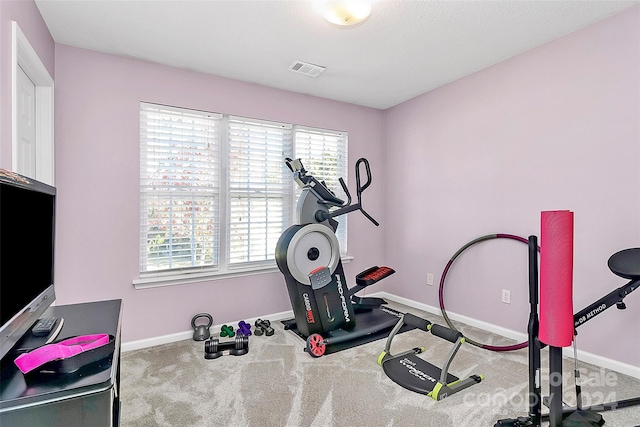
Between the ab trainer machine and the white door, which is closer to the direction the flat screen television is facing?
the ab trainer machine

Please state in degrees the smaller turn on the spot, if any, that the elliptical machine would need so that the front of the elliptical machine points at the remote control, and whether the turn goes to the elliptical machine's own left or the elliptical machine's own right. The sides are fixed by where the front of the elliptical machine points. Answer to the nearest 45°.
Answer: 0° — it already faces it

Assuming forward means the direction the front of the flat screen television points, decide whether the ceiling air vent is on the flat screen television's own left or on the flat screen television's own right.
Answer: on the flat screen television's own left

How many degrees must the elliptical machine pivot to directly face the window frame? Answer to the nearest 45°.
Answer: approximately 45° to its right

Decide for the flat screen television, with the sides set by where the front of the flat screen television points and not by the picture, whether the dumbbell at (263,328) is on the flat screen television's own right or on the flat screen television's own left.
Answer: on the flat screen television's own left

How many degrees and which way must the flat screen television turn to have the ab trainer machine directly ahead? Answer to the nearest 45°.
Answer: approximately 45° to its left

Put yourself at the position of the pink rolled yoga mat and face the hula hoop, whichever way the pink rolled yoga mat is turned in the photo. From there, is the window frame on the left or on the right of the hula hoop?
left
